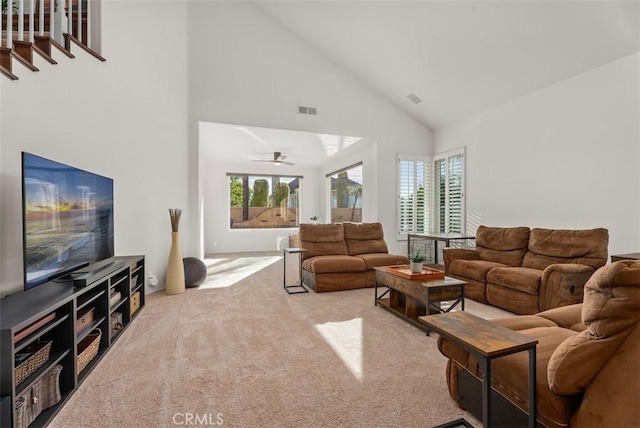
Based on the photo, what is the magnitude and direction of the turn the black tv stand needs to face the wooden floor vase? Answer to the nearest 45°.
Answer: approximately 90° to its left

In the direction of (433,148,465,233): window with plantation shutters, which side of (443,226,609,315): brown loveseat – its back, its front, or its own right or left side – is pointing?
right

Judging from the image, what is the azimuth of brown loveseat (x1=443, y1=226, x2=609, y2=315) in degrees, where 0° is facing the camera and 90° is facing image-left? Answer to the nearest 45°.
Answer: approximately 45°

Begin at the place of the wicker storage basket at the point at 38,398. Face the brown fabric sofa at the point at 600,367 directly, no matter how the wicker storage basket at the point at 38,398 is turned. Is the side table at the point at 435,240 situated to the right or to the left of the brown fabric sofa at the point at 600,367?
left

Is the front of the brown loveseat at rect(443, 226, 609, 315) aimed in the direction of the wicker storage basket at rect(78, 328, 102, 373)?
yes

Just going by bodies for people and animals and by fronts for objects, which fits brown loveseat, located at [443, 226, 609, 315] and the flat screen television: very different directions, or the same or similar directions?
very different directions

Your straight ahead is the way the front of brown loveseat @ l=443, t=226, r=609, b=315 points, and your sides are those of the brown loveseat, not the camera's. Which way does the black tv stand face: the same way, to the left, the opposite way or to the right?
the opposite way

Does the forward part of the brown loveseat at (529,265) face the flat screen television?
yes

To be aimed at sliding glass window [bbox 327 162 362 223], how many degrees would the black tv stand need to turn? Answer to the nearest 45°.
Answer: approximately 90° to its left

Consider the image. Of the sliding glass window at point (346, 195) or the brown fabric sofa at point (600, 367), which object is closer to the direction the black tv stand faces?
the brown fabric sofa
